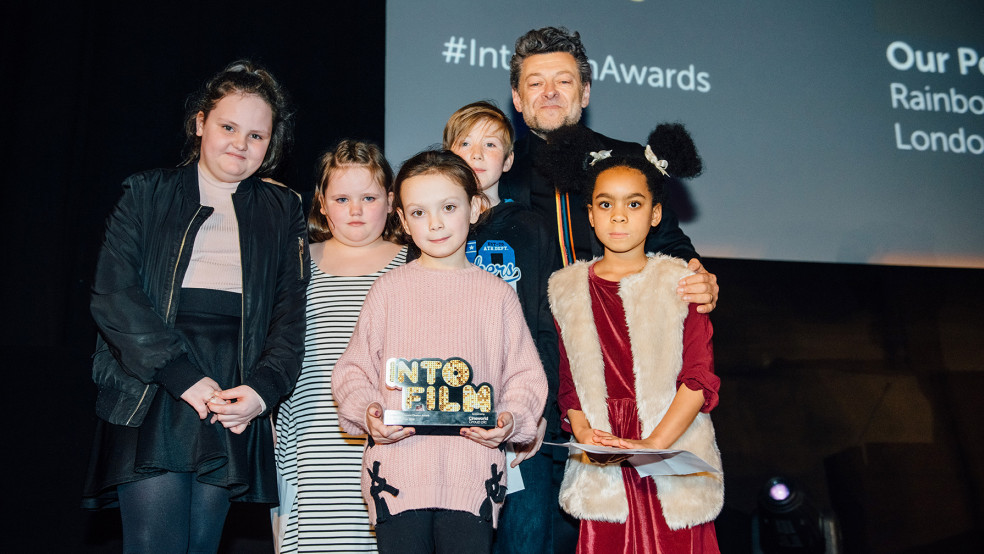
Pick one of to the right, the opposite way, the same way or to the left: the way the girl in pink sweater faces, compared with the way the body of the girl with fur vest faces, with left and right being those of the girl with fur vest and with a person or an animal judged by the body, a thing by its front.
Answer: the same way

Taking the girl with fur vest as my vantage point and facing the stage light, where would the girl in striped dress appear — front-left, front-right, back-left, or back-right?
back-left

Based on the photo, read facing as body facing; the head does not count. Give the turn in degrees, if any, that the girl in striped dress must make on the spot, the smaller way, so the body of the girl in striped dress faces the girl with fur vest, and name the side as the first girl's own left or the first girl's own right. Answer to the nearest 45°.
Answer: approximately 90° to the first girl's own left

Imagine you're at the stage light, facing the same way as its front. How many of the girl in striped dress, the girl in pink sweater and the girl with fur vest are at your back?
0

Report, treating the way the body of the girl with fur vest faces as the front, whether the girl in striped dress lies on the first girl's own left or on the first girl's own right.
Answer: on the first girl's own right

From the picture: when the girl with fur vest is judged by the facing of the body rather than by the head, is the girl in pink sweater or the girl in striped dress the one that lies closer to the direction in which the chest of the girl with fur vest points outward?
the girl in pink sweater

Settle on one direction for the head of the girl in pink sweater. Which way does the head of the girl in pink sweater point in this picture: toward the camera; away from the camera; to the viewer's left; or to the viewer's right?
toward the camera

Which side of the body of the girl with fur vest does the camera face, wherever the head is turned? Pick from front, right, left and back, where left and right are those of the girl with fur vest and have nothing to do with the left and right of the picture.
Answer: front

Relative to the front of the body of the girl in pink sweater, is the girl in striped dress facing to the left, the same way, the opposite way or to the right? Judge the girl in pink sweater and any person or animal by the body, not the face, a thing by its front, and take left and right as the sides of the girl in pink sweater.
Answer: the same way

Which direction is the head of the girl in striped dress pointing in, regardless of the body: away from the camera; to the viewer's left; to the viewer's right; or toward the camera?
toward the camera

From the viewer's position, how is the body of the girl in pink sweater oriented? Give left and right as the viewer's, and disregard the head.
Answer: facing the viewer

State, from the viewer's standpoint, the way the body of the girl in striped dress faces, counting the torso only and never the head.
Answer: toward the camera

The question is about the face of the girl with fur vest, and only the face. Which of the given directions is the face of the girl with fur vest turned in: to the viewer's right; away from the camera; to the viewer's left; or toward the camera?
toward the camera

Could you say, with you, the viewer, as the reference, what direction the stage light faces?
facing the viewer and to the left of the viewer

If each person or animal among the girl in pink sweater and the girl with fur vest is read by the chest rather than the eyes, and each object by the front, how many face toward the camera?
2

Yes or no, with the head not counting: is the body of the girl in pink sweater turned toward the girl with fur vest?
no

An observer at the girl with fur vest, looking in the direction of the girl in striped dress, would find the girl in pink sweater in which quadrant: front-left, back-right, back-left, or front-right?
front-left
